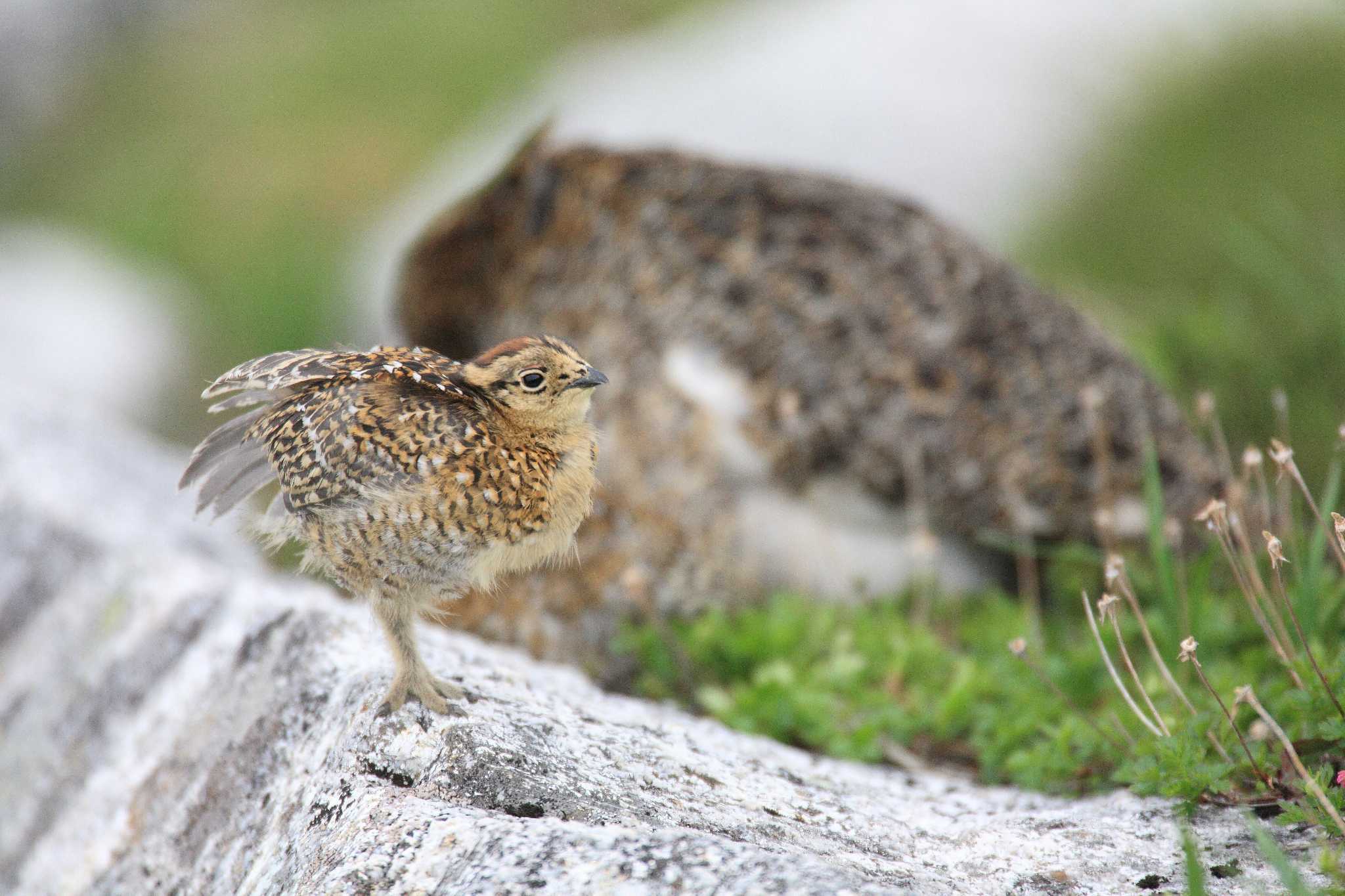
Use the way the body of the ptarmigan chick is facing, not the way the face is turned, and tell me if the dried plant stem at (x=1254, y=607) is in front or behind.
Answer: in front

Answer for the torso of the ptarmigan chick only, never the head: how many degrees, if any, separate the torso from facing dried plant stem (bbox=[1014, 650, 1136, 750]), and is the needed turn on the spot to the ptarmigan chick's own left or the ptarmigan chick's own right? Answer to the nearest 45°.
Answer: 0° — it already faces it

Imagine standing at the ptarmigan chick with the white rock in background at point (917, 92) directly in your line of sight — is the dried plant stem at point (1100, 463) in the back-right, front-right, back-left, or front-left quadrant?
front-right

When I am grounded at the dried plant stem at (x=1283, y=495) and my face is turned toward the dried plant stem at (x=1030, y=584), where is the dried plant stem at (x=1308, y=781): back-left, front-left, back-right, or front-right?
back-left

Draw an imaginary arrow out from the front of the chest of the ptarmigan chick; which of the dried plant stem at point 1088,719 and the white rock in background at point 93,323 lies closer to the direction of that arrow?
the dried plant stem

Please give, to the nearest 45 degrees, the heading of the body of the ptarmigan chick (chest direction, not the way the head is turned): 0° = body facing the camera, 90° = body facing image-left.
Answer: approximately 270°

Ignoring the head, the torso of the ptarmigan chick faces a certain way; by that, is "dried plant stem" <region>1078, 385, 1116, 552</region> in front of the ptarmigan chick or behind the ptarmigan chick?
in front

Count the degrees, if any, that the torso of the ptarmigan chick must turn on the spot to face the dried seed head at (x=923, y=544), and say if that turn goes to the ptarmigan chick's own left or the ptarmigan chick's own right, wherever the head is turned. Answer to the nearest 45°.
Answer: approximately 45° to the ptarmigan chick's own left

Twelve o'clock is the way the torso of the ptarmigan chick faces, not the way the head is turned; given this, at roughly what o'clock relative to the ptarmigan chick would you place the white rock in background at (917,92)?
The white rock in background is roughly at 10 o'clock from the ptarmigan chick.

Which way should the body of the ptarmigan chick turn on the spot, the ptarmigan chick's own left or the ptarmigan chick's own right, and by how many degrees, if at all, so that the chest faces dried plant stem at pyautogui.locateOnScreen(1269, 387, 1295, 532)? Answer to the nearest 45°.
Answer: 0° — it already faces it
